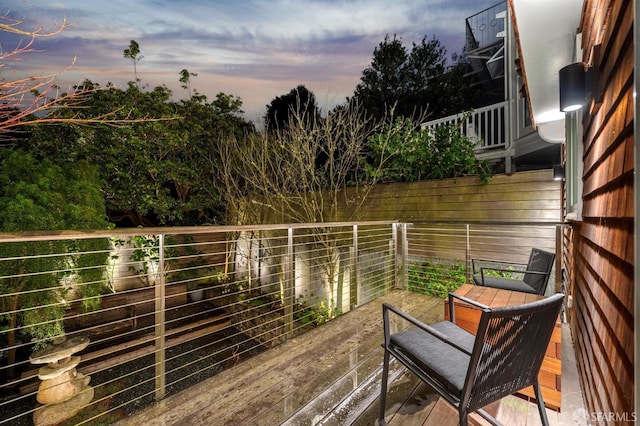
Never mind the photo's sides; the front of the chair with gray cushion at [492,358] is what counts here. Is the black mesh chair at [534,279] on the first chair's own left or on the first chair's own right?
on the first chair's own right

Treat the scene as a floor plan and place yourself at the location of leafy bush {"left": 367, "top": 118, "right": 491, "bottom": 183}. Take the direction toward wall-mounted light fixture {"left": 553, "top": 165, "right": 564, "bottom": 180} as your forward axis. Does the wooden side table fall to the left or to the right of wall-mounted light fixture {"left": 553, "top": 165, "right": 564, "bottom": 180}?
right

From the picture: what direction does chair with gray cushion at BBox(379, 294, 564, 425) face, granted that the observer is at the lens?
facing away from the viewer and to the left of the viewer

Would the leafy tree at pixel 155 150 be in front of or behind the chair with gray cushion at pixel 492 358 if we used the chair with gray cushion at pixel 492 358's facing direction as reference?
in front

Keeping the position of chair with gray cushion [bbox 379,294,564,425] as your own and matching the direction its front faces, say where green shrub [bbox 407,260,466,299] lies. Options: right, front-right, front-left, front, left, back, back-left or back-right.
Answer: front-right

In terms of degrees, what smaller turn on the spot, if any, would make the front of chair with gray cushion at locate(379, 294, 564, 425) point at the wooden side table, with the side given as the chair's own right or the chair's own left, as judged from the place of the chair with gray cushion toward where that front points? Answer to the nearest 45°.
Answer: approximately 45° to the chair's own right

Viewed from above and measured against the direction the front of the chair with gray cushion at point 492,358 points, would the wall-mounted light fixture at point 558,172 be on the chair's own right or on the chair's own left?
on the chair's own right

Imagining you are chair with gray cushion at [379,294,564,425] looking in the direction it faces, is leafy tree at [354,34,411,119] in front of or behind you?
in front
